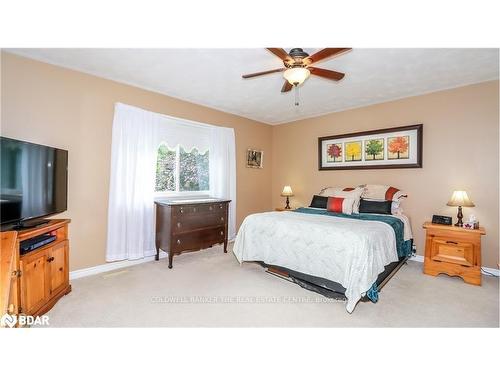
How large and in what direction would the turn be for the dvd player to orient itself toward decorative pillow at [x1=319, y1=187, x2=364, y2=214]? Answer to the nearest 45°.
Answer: approximately 45° to its left

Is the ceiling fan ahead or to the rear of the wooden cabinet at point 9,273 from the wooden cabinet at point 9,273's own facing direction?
ahead

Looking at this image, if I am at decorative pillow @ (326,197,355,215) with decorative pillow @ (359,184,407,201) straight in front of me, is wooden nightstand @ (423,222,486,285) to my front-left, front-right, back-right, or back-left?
front-right

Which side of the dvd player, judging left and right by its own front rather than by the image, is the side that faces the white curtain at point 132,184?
left

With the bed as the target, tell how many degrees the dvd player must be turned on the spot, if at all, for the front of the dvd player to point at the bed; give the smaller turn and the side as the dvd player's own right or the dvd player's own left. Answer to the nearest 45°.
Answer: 0° — it already faces it

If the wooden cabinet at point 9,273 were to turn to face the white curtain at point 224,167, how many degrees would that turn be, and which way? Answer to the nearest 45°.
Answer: approximately 45° to its left

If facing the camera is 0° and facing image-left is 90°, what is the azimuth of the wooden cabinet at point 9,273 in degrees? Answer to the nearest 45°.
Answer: approximately 315°

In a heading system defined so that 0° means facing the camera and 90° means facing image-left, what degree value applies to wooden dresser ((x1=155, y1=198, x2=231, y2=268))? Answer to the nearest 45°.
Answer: approximately 315°

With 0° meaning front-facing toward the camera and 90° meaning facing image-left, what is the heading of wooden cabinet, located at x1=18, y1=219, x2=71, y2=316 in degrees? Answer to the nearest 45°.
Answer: approximately 315°

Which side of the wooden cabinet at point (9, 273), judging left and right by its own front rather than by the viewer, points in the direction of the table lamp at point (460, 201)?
front

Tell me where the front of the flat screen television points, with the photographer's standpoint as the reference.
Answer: facing the viewer and to the right of the viewer

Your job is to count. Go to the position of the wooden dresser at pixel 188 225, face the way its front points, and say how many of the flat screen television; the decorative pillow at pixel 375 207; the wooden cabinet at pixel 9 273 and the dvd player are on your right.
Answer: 3

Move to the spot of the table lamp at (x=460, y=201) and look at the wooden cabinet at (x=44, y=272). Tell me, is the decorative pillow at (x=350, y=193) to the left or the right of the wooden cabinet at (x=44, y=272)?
right

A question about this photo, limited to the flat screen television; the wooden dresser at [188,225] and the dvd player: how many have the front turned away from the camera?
0
